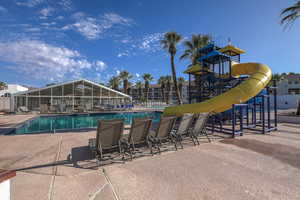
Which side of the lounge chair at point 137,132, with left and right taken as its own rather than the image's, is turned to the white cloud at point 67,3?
front

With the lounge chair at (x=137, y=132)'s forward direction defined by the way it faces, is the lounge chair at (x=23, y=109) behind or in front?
in front

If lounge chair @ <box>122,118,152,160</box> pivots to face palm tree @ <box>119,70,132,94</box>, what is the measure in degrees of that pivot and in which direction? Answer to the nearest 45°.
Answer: approximately 45° to its right

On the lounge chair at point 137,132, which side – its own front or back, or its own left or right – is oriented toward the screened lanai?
front

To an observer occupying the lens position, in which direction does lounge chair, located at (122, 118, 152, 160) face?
facing away from the viewer and to the left of the viewer

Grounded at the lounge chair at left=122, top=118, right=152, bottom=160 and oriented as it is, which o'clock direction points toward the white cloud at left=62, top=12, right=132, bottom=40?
The white cloud is roughly at 1 o'clock from the lounge chair.

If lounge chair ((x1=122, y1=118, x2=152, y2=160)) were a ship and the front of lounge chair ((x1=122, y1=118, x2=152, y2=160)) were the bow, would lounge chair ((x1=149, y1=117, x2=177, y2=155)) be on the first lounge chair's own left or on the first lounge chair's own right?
on the first lounge chair's own right

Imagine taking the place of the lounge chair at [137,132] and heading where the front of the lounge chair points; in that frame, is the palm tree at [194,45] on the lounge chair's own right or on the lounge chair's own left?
on the lounge chair's own right

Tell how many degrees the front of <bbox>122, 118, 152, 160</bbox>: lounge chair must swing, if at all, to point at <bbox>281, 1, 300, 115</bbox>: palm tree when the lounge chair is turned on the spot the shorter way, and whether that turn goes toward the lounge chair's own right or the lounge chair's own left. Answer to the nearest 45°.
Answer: approximately 90° to the lounge chair's own right
